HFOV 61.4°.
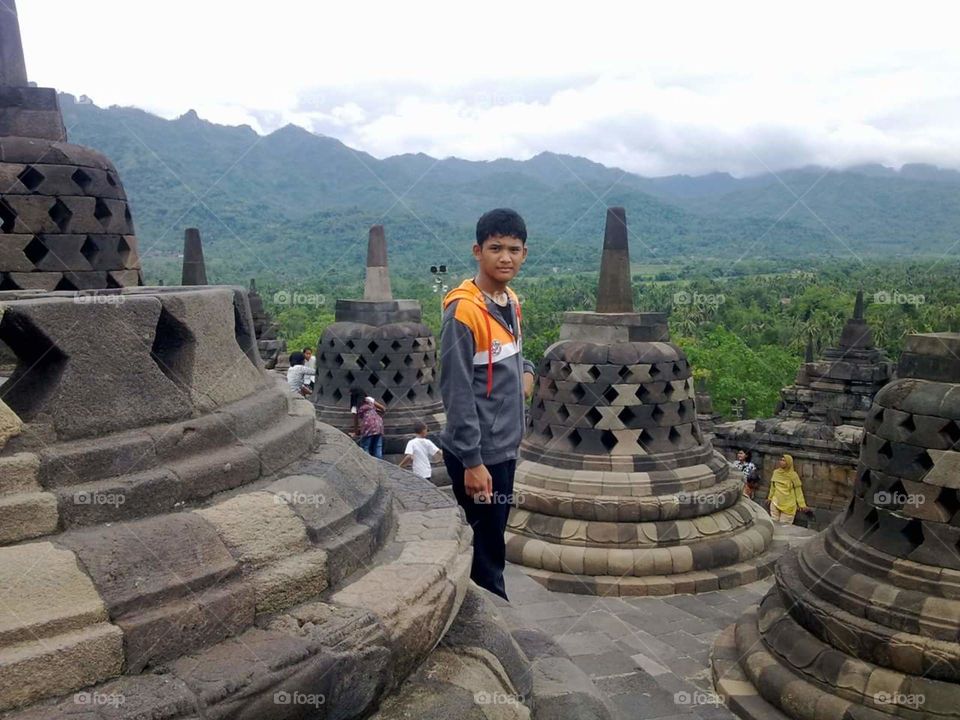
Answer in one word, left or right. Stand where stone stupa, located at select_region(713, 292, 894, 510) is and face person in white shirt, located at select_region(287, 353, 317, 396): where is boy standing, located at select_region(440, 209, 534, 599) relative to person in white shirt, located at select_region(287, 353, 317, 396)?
left

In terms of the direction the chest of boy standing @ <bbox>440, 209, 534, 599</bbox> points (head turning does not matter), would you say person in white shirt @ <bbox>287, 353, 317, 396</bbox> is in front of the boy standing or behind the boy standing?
behind

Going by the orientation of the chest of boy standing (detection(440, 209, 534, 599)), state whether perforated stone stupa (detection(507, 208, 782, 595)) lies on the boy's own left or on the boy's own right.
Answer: on the boy's own left

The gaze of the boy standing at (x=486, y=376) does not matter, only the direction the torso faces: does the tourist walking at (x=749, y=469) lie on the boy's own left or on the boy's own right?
on the boy's own left

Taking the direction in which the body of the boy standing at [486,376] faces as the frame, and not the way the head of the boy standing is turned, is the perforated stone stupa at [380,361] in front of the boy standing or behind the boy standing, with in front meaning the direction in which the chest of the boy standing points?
behind

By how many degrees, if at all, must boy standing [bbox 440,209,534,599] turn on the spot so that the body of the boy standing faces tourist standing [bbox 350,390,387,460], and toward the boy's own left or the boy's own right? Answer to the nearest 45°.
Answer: approximately 135° to the boy's own left

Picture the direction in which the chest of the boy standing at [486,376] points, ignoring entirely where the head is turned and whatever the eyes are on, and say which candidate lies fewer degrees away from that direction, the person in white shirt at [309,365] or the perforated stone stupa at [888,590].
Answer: the perforated stone stupa

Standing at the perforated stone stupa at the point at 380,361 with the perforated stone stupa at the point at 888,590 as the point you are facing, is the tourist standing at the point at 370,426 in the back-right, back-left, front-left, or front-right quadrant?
front-right

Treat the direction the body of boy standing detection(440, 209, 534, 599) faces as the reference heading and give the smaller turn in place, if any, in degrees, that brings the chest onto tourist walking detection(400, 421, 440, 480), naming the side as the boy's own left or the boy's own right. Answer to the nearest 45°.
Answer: approximately 135° to the boy's own left

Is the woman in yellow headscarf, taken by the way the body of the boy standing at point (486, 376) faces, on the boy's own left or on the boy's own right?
on the boy's own left

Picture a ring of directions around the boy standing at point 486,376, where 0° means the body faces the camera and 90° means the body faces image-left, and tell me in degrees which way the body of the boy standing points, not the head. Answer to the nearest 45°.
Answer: approximately 315°

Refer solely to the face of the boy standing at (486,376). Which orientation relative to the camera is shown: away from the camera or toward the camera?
toward the camera
